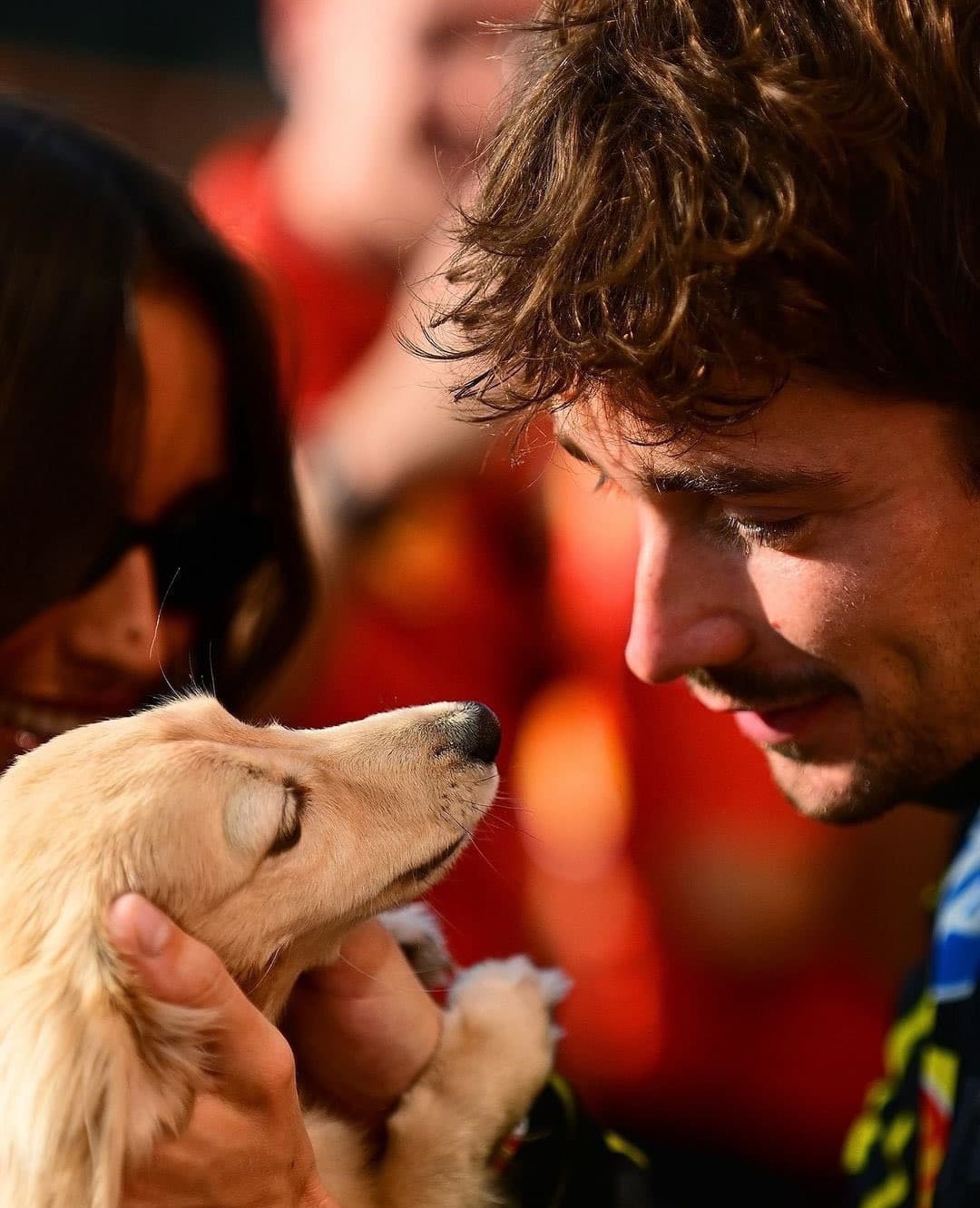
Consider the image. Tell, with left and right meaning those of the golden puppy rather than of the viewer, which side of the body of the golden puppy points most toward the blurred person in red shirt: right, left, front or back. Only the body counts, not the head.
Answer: left

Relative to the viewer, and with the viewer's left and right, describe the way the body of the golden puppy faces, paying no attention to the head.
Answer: facing to the right of the viewer
